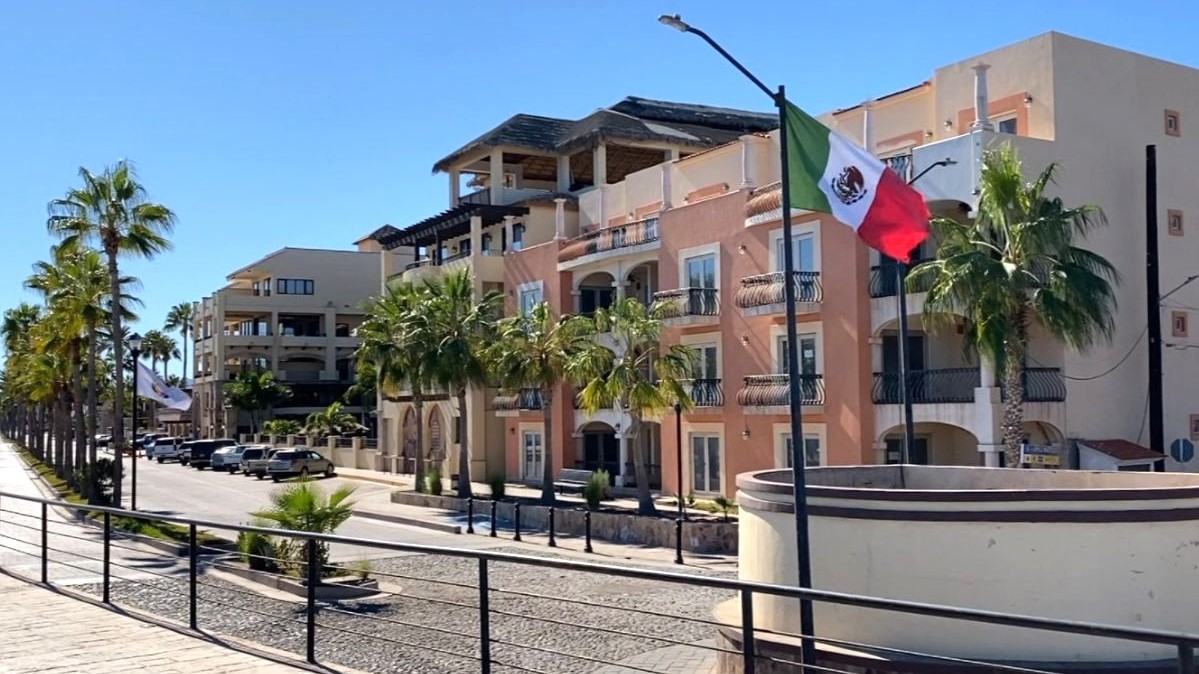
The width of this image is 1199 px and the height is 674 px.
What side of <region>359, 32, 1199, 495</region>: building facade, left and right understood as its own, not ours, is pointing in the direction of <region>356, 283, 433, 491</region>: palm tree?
right

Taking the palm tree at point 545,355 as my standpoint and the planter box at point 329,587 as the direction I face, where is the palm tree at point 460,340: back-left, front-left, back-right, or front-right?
back-right

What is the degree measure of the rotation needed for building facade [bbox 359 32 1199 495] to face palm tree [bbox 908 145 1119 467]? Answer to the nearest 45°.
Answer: approximately 45° to its left

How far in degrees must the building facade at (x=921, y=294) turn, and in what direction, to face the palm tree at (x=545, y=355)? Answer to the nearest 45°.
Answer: approximately 45° to its right

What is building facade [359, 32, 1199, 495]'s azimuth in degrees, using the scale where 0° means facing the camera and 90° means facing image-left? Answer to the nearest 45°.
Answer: approximately 45°

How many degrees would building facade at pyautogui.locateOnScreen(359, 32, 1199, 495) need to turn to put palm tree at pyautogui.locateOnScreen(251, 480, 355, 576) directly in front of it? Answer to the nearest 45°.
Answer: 0° — it already faces it
